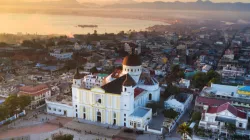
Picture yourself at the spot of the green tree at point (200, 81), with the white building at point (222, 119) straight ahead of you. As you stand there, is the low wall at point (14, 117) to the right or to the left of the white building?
right

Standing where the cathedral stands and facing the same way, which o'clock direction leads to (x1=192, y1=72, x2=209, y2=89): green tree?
The green tree is roughly at 6 o'clock from the cathedral.

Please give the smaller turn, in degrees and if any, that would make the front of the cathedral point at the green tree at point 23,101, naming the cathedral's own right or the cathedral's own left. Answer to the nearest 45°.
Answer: approximately 45° to the cathedral's own right

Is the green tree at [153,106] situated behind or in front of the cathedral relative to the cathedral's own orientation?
behind

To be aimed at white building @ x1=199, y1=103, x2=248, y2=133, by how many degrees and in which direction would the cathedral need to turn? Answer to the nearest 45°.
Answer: approximately 135° to its left

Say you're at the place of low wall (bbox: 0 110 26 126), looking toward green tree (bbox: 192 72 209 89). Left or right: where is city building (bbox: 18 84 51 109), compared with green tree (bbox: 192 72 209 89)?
left

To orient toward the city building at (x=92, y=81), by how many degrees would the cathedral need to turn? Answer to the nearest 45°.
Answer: approximately 135° to its right

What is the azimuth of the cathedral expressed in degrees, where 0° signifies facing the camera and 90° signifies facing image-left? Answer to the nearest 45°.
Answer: approximately 45°

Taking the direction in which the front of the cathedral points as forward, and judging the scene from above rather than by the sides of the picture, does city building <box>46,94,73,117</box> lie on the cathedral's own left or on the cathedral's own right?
on the cathedral's own right
